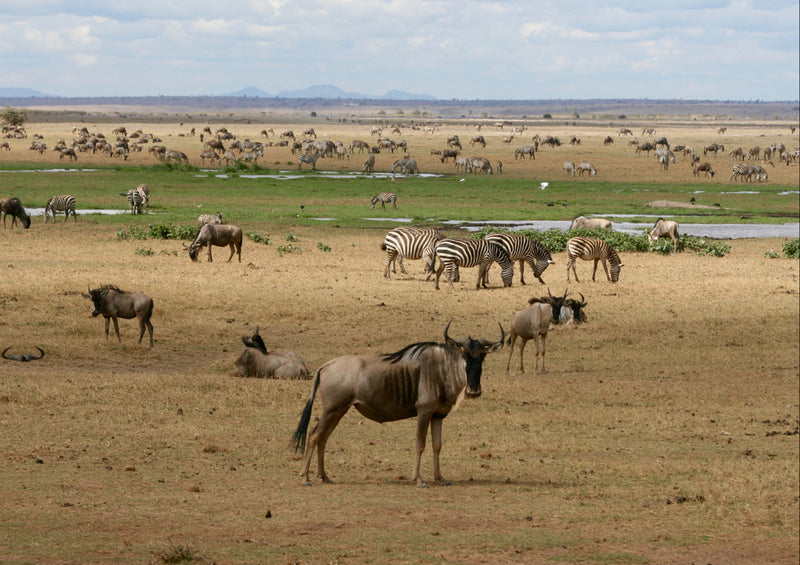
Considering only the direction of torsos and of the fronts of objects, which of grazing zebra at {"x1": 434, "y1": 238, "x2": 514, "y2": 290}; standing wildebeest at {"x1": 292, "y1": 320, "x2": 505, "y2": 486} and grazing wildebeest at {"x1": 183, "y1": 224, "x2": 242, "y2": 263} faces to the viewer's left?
the grazing wildebeest

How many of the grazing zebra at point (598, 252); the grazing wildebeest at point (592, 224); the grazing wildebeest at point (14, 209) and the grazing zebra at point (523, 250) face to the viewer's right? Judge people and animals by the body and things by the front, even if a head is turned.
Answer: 3

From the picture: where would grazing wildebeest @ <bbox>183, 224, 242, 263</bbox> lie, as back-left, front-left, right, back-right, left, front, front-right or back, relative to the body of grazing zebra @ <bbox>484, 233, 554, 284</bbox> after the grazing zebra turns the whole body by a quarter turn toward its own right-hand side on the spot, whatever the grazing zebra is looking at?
right

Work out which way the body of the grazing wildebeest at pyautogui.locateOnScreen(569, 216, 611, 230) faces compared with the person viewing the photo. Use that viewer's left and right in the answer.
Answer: facing to the left of the viewer

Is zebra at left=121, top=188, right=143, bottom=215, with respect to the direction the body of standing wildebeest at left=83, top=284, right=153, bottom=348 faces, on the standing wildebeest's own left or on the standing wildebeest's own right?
on the standing wildebeest's own right

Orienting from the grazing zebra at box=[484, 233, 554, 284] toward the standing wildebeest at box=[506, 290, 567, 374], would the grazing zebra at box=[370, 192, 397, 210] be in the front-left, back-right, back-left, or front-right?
back-right

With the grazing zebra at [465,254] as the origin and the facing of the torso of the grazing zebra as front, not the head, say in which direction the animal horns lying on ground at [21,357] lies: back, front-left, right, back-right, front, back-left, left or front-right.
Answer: back-right

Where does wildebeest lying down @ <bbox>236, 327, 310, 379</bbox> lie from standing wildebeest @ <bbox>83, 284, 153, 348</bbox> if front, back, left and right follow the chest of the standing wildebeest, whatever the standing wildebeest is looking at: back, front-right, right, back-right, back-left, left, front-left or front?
back-left

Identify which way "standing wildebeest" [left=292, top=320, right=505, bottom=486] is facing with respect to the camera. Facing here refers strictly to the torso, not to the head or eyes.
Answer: to the viewer's right

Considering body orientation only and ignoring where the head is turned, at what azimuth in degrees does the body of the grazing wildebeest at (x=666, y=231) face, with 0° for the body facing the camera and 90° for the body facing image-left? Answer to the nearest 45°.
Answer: approximately 90°

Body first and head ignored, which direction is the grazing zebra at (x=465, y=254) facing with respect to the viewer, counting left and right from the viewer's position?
facing to the right of the viewer

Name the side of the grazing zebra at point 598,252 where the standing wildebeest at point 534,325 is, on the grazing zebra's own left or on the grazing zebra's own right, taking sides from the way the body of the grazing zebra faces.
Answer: on the grazing zebra's own right

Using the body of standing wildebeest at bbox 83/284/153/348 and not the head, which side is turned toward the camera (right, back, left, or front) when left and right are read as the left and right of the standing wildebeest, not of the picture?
left

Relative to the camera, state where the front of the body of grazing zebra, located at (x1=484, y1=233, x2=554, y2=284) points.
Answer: to the viewer's right

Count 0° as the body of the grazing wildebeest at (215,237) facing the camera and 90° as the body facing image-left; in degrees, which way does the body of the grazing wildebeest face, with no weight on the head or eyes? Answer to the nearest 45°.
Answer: approximately 90°

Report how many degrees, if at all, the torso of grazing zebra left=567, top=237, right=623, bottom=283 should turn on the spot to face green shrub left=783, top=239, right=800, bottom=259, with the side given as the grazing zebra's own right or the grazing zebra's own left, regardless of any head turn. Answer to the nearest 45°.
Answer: approximately 45° to the grazing zebra's own left
